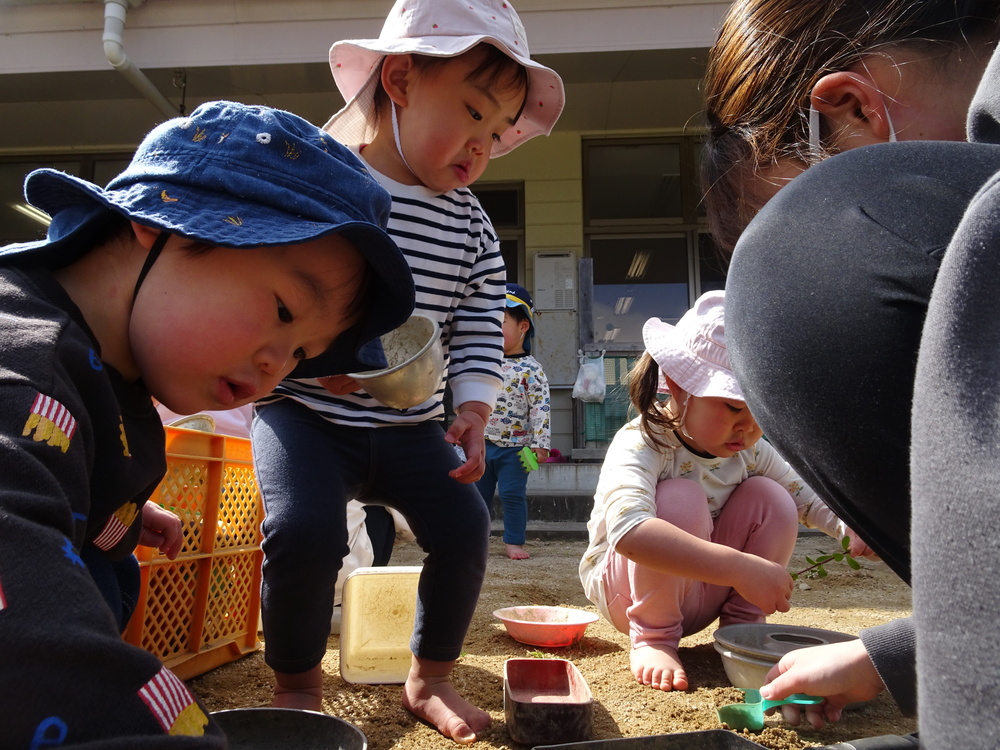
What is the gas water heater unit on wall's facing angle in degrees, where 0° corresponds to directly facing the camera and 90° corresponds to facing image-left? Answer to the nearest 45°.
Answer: approximately 0°

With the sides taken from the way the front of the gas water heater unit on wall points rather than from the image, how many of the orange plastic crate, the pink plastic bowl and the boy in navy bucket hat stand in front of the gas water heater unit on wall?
3

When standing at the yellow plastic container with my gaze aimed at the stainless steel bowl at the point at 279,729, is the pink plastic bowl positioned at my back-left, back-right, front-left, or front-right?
back-left

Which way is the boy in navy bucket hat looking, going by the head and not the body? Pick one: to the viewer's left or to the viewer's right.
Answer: to the viewer's right

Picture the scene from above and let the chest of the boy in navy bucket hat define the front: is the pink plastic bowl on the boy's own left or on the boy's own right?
on the boy's own left

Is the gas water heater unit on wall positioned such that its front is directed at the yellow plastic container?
yes

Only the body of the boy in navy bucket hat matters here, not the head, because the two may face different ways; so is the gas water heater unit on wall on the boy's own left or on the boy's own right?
on the boy's own left

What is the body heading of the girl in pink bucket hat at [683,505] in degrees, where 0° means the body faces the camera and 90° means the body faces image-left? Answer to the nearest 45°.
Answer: approximately 315°
